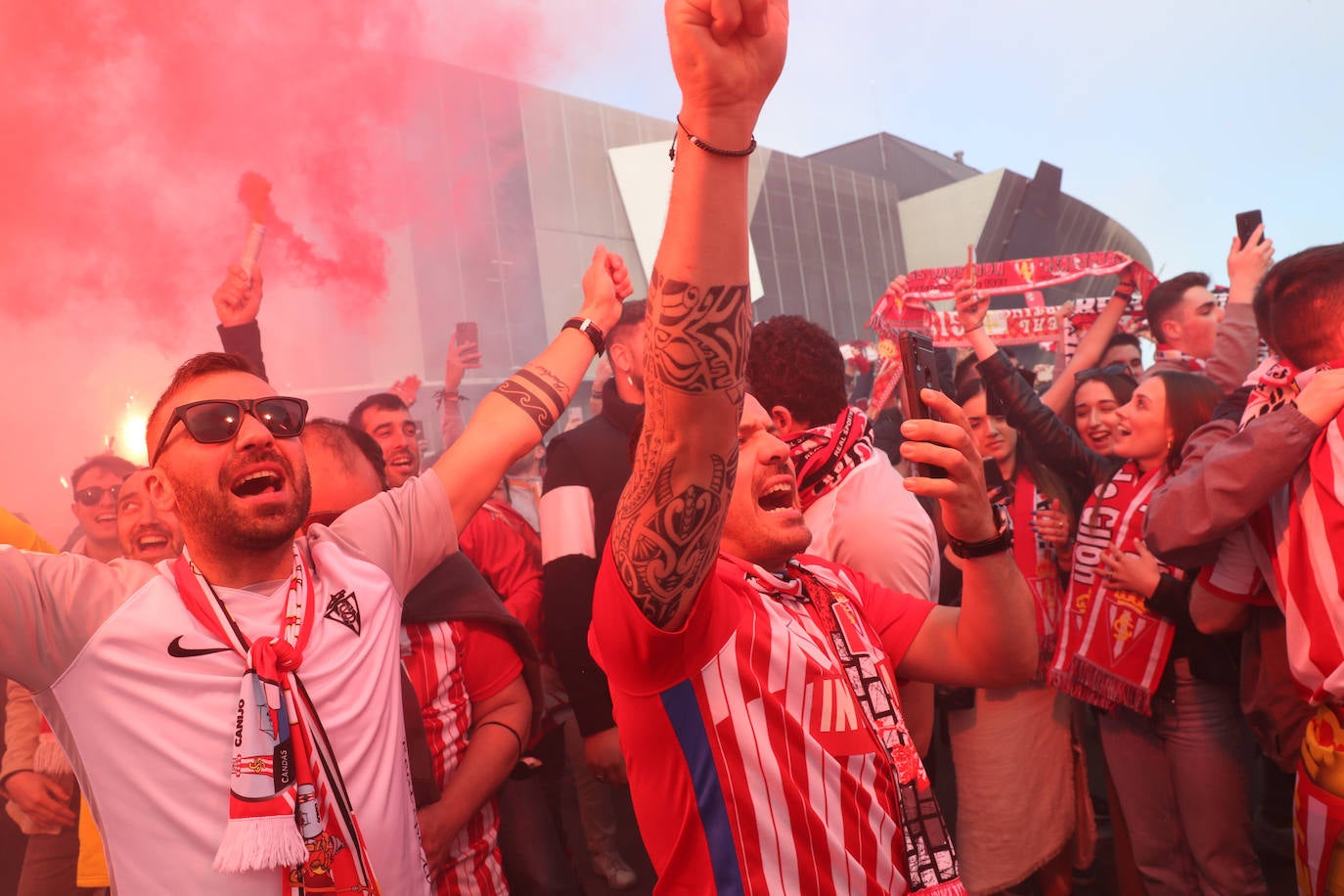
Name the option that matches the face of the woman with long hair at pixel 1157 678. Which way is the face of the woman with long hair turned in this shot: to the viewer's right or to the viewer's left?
to the viewer's left

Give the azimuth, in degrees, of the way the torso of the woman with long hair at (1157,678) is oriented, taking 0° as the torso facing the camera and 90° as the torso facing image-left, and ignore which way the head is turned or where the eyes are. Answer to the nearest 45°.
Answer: approximately 45°

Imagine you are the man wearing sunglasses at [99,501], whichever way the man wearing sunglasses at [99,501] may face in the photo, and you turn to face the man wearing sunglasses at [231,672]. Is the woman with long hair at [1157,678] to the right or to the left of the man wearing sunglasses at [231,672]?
left

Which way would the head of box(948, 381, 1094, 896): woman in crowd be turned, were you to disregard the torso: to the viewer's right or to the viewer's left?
to the viewer's left

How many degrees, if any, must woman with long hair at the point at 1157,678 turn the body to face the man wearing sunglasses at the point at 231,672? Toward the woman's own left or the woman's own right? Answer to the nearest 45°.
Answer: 0° — they already face them
